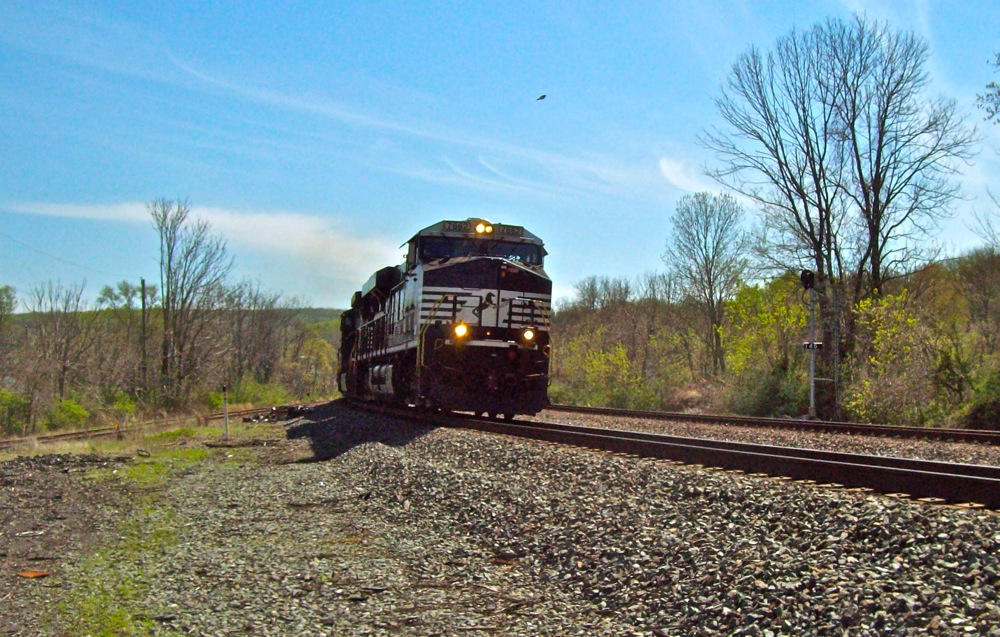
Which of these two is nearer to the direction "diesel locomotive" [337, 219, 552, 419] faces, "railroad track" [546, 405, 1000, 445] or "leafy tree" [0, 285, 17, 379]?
the railroad track

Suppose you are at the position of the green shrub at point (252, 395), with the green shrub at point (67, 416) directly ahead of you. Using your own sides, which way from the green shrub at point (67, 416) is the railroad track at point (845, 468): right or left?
left

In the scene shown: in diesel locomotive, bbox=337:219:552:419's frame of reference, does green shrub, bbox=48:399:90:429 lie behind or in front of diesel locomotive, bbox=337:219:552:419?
behind

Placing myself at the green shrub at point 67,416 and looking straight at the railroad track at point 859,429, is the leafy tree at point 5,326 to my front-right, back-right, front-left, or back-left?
back-left

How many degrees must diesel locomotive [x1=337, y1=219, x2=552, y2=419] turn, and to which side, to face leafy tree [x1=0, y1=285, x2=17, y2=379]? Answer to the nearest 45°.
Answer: approximately 180°

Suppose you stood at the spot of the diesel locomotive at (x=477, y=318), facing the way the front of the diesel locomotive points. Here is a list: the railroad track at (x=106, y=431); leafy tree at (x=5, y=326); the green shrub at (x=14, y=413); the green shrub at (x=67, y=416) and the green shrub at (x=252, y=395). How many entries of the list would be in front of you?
0

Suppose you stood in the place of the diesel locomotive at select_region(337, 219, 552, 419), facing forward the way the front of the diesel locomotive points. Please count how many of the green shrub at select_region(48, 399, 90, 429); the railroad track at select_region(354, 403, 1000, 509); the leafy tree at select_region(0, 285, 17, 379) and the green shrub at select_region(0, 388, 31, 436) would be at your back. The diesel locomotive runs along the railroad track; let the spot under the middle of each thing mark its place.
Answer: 3

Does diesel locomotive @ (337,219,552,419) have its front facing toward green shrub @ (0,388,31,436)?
no

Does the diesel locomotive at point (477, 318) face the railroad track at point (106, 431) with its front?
no

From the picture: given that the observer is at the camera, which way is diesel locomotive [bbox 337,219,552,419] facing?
facing the viewer and to the right of the viewer

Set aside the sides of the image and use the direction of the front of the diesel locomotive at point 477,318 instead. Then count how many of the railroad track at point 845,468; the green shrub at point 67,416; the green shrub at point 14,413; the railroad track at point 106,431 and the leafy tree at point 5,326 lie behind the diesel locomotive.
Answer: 4
